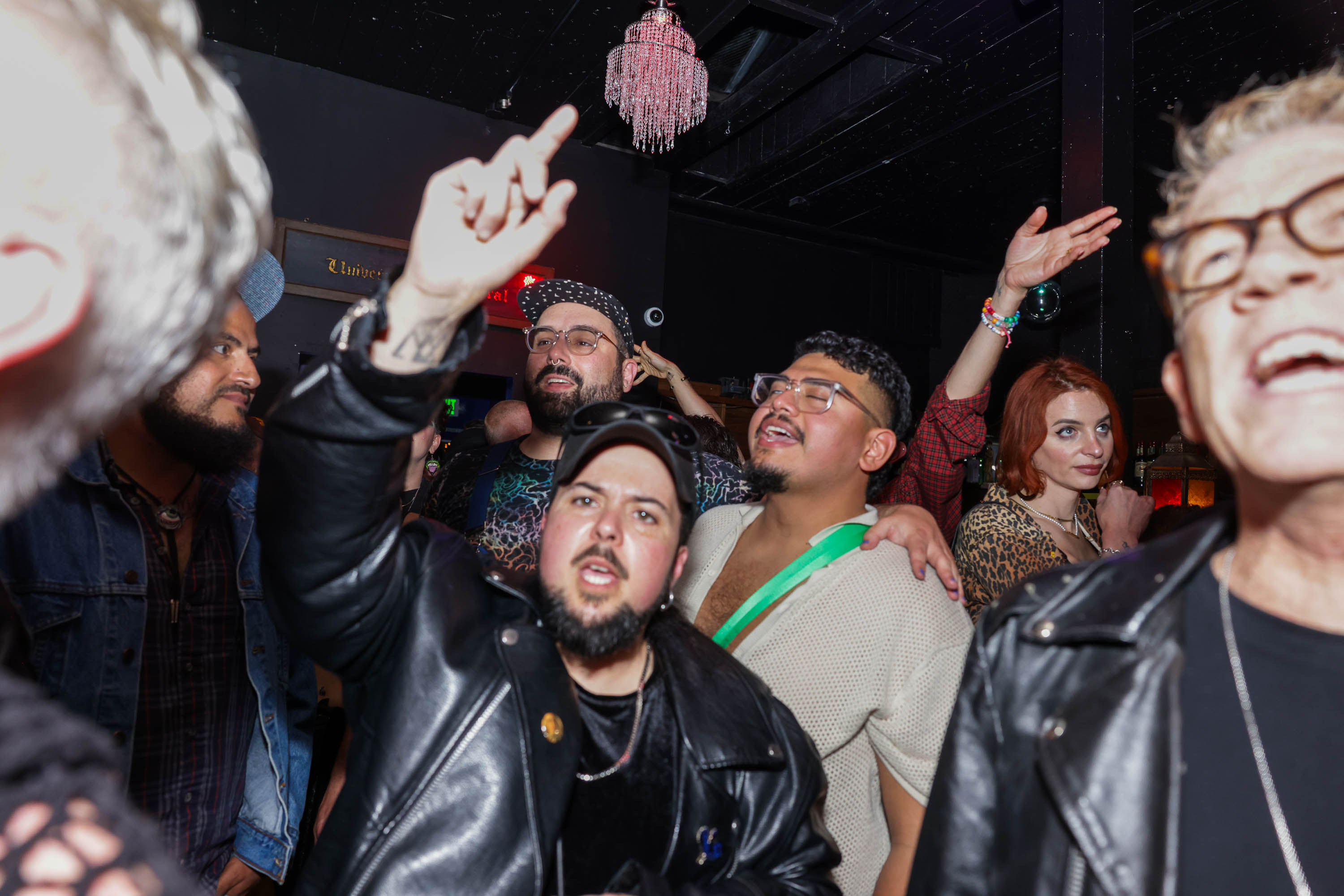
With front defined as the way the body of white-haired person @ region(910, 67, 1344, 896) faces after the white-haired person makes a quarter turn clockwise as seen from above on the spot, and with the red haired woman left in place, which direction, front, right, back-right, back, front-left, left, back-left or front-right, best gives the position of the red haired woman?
right

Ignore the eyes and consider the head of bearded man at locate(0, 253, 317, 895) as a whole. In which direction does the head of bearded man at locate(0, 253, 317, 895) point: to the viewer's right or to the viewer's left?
to the viewer's right

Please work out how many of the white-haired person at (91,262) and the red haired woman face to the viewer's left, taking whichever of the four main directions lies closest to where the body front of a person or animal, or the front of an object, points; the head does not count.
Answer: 1

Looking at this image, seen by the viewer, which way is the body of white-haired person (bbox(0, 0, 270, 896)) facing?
to the viewer's left

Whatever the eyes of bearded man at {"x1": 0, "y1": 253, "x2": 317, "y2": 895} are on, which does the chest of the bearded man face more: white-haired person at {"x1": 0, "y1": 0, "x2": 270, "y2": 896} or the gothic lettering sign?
the white-haired person
